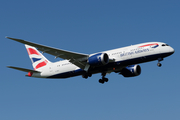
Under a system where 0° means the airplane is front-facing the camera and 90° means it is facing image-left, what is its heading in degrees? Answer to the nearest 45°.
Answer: approximately 315°
